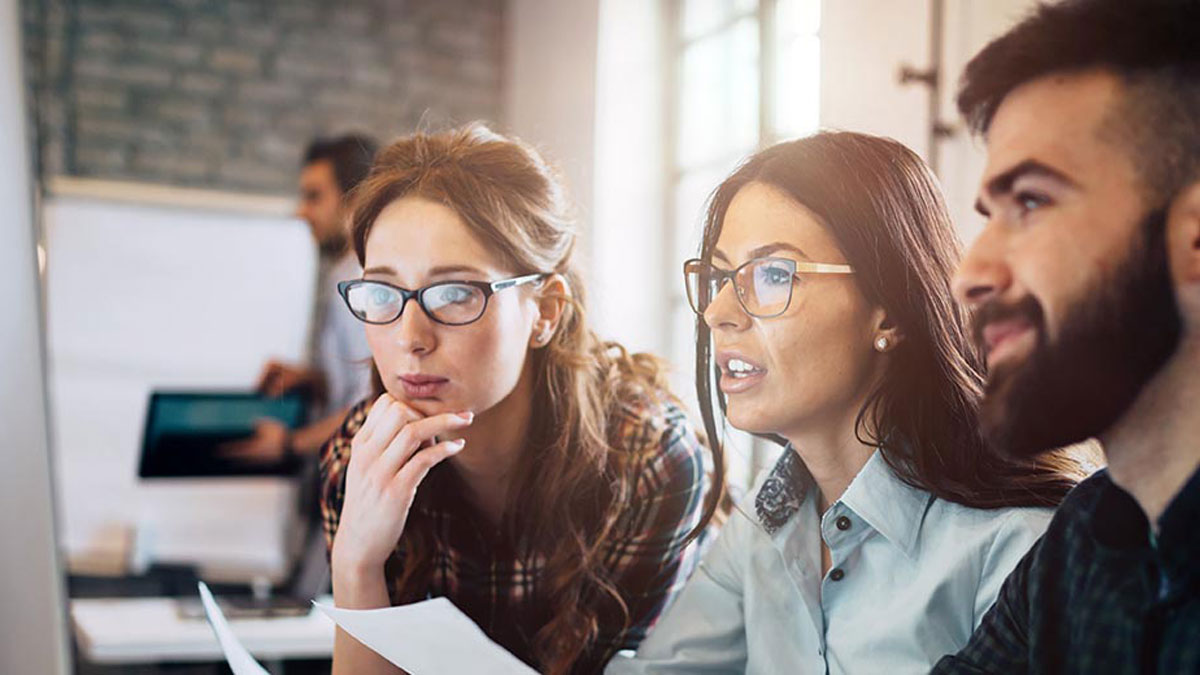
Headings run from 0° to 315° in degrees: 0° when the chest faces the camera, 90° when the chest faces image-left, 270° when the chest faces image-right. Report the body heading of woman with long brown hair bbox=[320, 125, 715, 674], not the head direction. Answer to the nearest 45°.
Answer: approximately 45°

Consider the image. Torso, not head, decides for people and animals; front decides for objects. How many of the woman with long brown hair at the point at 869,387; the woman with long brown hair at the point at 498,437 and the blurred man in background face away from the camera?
0

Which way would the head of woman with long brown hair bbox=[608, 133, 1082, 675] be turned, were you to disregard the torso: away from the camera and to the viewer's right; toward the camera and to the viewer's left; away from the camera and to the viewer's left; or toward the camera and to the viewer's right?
toward the camera and to the viewer's left

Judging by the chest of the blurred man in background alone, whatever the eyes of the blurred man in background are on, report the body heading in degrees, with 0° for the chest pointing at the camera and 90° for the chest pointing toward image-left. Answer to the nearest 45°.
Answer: approximately 90°

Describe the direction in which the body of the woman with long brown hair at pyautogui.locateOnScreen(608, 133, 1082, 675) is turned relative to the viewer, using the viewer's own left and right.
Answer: facing the viewer and to the left of the viewer

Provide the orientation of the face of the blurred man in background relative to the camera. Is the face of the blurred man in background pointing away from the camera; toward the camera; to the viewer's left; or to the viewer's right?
to the viewer's left

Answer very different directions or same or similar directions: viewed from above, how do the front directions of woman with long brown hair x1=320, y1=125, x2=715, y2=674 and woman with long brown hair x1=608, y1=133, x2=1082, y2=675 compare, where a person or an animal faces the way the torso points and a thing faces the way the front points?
same or similar directions
